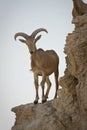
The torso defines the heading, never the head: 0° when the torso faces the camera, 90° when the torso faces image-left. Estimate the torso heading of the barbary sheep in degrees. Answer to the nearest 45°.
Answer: approximately 45°
